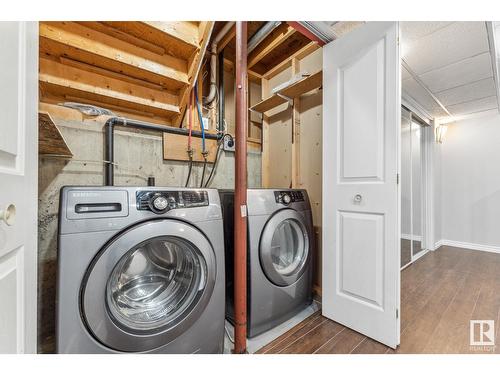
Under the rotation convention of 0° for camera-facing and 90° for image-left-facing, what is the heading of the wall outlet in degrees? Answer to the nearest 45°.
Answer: approximately 0°

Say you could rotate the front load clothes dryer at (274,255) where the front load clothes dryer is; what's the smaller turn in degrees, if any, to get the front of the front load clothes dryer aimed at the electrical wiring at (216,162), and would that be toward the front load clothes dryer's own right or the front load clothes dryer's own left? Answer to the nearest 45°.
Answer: approximately 180°
